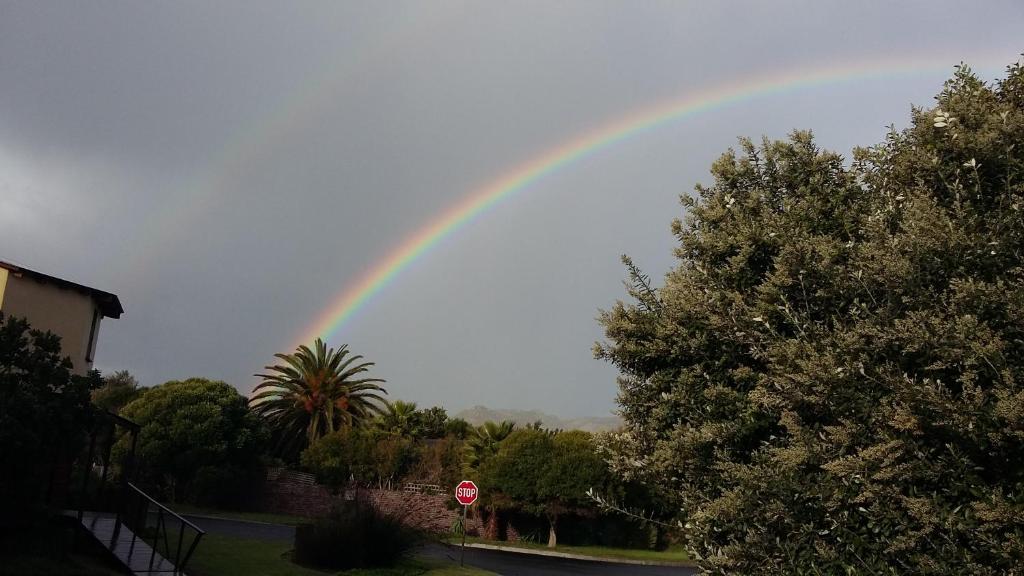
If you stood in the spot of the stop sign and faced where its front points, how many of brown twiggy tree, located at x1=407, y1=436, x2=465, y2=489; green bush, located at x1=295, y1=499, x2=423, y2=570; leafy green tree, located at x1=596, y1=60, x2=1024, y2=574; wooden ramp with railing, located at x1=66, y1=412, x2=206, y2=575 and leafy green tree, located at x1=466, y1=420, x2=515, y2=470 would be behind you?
2

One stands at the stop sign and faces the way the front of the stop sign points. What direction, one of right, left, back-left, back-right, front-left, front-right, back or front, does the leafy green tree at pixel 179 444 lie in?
back-right

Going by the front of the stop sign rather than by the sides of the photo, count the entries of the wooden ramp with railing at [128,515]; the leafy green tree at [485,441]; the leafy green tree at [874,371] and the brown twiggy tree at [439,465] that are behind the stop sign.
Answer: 2

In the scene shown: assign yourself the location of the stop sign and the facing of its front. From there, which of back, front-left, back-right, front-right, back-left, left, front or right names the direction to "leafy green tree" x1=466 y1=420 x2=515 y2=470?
back

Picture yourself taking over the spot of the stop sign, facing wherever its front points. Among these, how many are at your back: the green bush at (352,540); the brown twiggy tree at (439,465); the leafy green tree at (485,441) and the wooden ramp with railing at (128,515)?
2

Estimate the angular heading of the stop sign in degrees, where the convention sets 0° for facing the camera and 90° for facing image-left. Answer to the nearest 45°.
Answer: approximately 0°

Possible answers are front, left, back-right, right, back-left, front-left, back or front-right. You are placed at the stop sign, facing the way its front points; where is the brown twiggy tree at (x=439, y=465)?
back

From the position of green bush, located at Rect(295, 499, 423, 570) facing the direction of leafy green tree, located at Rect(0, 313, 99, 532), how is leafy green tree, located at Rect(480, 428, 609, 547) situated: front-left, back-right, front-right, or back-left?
back-right

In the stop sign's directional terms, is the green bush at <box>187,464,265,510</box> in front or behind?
behind

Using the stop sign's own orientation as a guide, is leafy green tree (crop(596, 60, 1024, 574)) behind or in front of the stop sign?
in front

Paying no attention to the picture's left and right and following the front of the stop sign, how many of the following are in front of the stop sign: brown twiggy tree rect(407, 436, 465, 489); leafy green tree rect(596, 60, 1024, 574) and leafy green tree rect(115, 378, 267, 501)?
1

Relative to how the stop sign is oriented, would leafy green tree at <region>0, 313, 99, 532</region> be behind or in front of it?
in front

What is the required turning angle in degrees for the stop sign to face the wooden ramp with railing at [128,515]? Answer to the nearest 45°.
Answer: approximately 45° to its right
